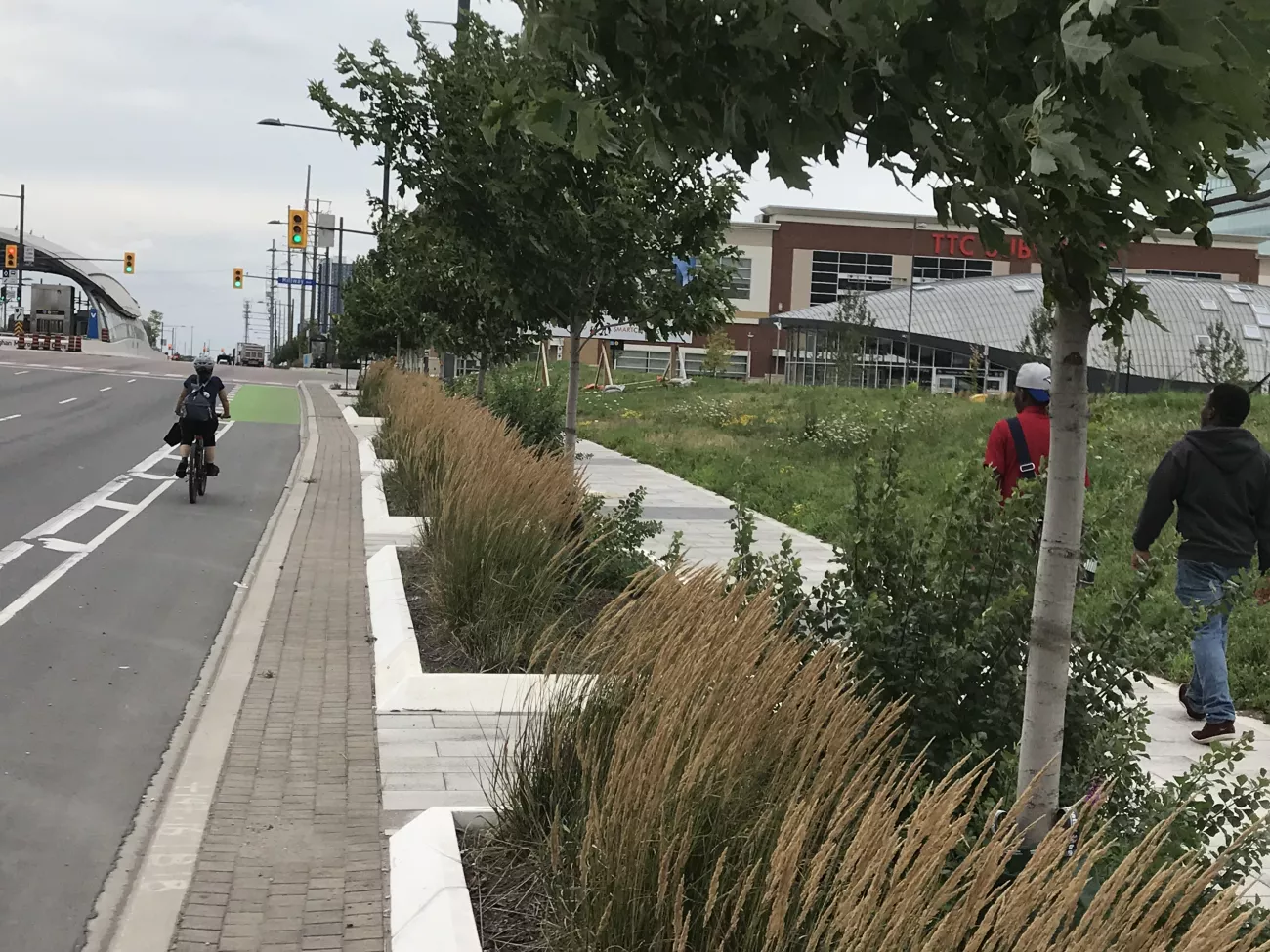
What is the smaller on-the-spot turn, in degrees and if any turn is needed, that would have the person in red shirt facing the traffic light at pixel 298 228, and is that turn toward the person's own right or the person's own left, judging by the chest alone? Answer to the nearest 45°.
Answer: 0° — they already face it

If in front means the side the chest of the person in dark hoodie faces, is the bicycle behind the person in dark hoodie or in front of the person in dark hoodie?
in front

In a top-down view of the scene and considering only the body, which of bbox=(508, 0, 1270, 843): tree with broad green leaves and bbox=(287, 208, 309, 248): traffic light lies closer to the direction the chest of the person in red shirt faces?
the traffic light

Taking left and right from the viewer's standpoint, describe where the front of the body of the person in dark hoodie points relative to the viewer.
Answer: facing away from the viewer and to the left of the viewer

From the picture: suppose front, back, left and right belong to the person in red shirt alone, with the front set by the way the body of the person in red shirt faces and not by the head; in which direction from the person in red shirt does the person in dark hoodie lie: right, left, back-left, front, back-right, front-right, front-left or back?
back-right

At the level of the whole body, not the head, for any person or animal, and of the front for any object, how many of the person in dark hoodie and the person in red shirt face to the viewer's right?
0

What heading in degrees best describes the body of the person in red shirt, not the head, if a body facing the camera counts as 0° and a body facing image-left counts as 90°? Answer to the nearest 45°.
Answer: approximately 135°
